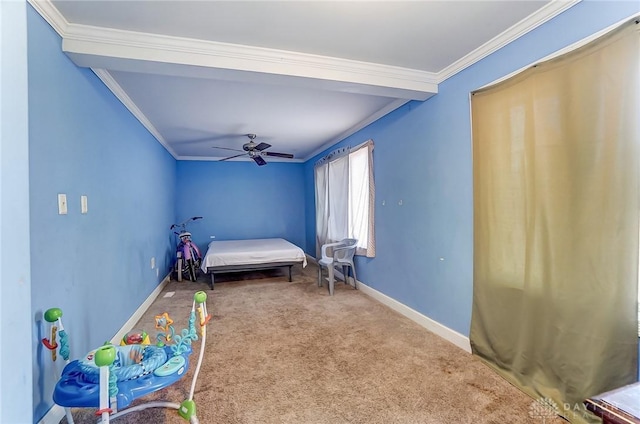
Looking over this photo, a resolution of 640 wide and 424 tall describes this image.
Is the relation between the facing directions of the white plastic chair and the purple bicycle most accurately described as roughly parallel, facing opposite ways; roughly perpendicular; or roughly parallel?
roughly perpendicular

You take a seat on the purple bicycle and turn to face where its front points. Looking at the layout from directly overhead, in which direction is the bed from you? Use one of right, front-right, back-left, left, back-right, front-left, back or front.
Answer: front-left

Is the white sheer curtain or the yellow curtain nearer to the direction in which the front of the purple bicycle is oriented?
the yellow curtain

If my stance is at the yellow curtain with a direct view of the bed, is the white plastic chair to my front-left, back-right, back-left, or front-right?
front-right

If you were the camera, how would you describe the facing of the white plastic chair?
facing the viewer and to the left of the viewer

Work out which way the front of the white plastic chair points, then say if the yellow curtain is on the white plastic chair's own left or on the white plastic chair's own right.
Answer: on the white plastic chair's own left

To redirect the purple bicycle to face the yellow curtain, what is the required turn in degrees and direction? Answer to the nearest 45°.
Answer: approximately 45° to its left

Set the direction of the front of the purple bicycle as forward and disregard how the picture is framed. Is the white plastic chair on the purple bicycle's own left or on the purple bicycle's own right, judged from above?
on the purple bicycle's own left

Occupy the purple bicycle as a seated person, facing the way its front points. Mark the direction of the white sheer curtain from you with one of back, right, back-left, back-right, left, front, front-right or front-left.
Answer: front-left

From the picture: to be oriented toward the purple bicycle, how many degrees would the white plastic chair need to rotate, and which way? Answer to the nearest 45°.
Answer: approximately 45° to its right

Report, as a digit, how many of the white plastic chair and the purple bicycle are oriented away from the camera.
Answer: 0

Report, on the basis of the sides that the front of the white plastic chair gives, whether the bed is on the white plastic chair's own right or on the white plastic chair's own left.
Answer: on the white plastic chair's own right

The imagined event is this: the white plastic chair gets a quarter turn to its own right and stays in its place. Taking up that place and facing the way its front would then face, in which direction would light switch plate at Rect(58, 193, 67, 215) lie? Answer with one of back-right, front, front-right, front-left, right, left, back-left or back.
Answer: left

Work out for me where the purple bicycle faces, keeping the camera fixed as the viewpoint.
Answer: facing the viewer

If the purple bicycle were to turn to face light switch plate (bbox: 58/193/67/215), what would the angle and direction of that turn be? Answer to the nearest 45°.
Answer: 0° — it already faces it
